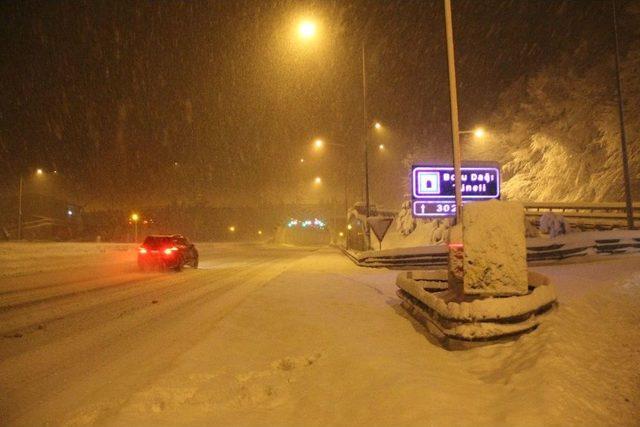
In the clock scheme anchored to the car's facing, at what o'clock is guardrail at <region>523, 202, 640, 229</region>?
The guardrail is roughly at 2 o'clock from the car.

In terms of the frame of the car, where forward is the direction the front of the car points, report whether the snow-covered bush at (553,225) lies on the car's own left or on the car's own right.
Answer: on the car's own right

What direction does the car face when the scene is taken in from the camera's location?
facing away from the viewer and to the right of the viewer

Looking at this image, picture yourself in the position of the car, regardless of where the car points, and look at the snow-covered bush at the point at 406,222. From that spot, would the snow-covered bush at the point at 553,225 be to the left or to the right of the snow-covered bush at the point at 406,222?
right

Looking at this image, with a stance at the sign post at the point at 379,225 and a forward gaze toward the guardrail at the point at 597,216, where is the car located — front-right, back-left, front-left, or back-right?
back-right

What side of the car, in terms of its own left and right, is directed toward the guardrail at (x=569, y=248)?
right
